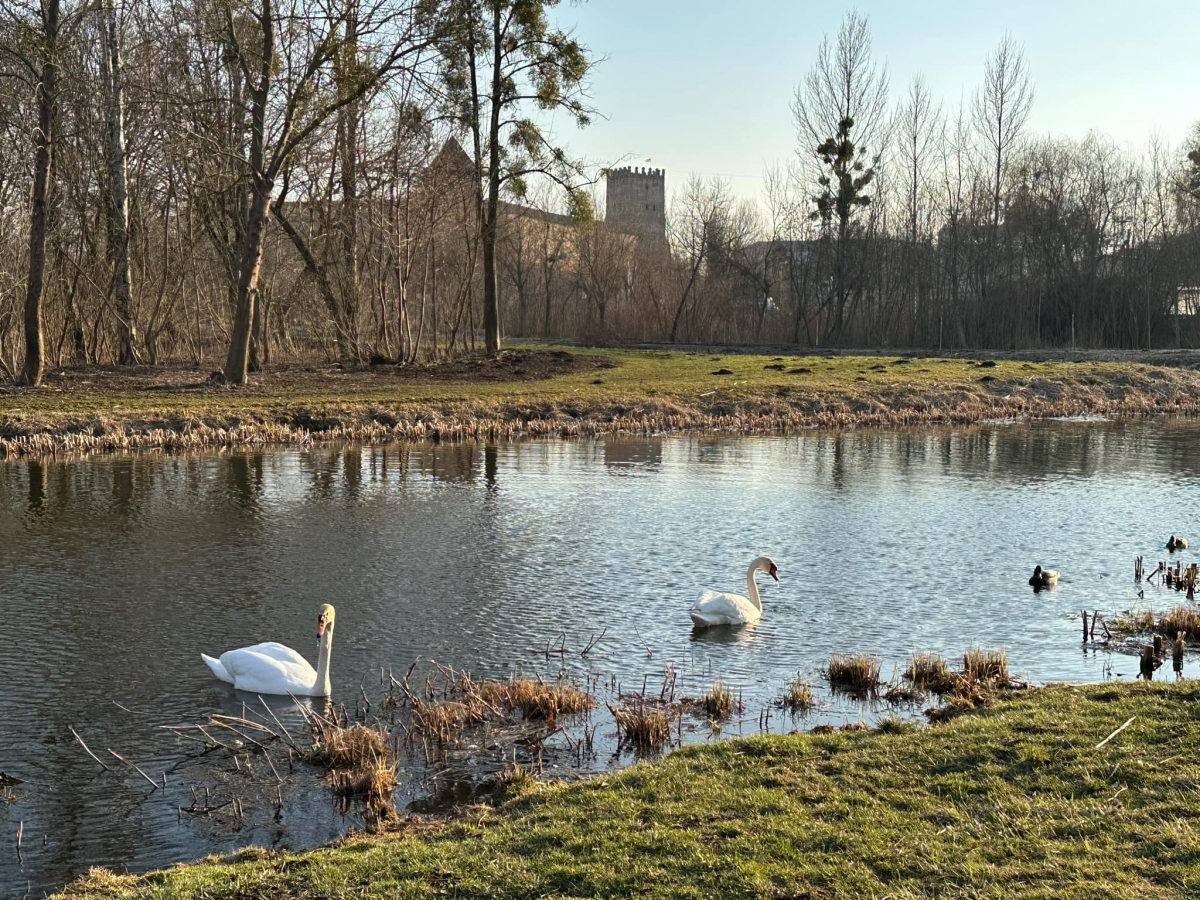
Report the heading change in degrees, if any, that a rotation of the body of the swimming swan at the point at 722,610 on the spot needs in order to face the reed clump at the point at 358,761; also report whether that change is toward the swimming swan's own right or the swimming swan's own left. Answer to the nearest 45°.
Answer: approximately 135° to the swimming swan's own right

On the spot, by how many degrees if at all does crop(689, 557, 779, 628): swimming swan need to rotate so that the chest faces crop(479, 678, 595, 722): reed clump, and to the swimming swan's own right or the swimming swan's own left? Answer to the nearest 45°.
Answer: approximately 135° to the swimming swan's own right

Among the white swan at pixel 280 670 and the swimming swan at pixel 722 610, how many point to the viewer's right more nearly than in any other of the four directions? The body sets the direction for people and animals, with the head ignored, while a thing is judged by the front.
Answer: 2

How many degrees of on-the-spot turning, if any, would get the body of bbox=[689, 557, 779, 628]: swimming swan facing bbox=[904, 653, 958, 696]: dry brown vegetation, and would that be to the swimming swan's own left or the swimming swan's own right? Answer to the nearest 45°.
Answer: approximately 45° to the swimming swan's own right

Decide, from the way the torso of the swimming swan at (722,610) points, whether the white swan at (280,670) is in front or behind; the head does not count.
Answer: behind

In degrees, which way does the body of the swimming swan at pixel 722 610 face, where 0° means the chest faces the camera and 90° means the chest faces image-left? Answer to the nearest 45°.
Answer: approximately 270°

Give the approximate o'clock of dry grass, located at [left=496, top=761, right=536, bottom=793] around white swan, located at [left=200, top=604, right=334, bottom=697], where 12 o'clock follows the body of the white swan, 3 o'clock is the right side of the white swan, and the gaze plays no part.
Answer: The dry grass is roughly at 2 o'clock from the white swan.

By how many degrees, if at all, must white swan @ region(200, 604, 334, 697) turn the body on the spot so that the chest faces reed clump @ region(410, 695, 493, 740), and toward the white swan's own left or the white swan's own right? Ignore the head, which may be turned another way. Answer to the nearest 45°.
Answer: approximately 45° to the white swan's own right

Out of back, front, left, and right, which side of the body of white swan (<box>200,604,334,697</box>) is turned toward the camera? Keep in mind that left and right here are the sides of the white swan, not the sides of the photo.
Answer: right
